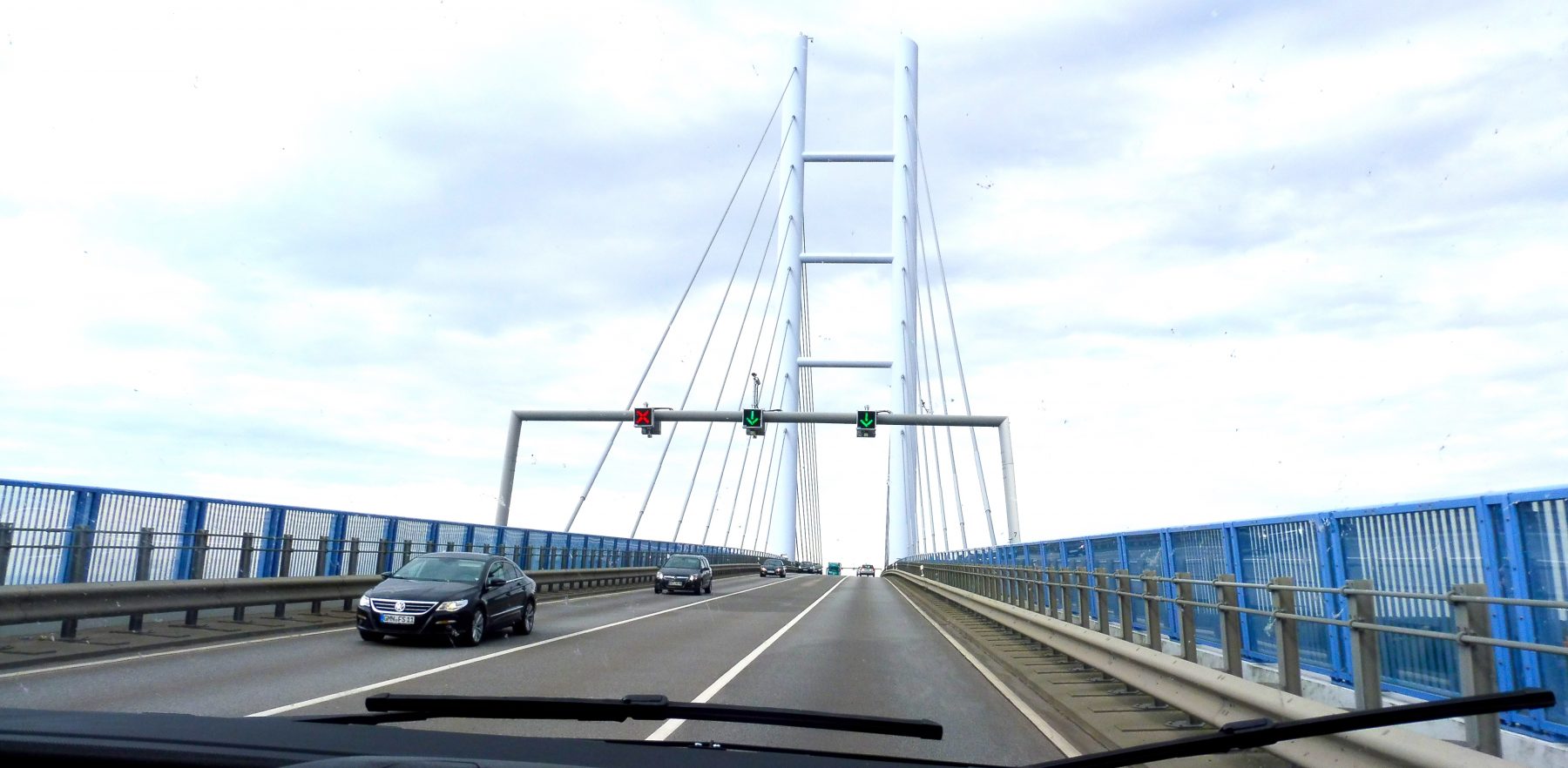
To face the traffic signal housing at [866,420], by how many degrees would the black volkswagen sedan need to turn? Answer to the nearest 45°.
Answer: approximately 180°

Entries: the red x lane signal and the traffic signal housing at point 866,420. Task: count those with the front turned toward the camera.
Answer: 2

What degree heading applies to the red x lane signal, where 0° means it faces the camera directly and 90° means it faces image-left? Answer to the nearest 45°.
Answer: approximately 0°

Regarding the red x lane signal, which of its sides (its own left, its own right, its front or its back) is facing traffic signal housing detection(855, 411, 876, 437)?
left

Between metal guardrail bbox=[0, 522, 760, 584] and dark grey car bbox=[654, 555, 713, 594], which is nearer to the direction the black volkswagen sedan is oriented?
the metal guardrail

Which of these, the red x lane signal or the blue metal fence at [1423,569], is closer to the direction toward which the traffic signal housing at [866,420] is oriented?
the blue metal fence

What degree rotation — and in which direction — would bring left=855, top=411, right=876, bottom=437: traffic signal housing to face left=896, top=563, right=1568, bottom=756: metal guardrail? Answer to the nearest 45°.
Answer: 0° — it already faces it

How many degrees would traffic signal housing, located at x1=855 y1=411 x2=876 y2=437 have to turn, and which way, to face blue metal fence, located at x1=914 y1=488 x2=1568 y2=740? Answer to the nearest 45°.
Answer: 0° — it already faces it
